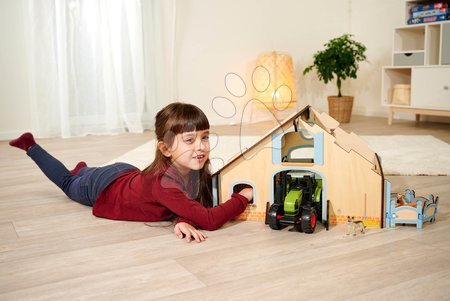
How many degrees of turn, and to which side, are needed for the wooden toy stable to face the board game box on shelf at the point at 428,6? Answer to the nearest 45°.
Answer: approximately 180°

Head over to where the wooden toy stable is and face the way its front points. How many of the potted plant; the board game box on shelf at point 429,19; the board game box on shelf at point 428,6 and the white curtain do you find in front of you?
0

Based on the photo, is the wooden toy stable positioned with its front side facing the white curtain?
no

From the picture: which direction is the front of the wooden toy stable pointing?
toward the camera

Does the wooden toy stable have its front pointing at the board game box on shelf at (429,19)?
no

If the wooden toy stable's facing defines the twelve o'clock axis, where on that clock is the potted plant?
The potted plant is roughly at 6 o'clock from the wooden toy stable.

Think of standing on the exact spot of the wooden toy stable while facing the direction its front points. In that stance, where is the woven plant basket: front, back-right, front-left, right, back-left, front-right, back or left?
back

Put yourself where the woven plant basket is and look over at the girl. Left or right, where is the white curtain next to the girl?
right

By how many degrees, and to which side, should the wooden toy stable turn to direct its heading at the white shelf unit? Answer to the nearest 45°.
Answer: approximately 180°

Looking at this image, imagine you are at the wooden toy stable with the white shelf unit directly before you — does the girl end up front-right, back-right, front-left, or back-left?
back-left
